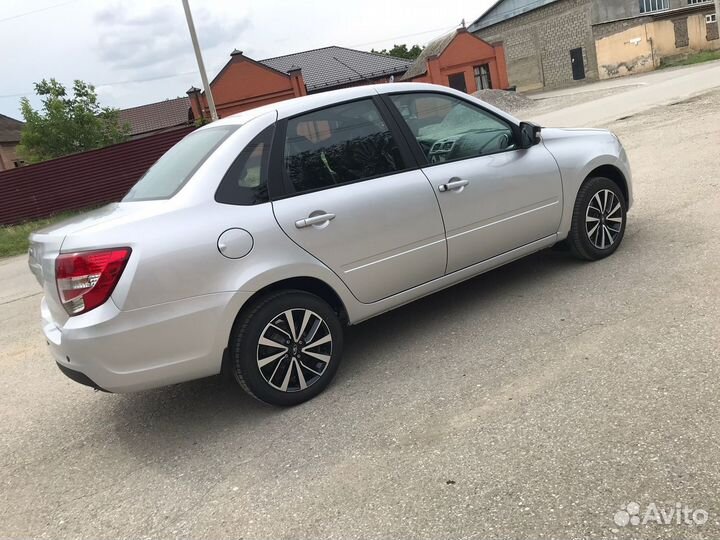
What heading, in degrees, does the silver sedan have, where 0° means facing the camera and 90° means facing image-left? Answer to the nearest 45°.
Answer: approximately 225°

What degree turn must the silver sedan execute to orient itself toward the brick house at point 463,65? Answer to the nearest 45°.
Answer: approximately 45° to its left

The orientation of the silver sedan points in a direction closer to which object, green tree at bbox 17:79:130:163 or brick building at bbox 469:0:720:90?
the brick building

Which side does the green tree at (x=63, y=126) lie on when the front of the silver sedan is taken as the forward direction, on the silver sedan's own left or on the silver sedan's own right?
on the silver sedan's own left

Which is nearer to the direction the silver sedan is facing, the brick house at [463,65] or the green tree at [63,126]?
the brick house

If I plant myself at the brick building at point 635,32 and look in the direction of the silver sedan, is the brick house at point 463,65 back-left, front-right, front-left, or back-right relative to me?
front-right

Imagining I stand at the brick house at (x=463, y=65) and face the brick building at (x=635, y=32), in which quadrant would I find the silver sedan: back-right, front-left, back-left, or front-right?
back-right

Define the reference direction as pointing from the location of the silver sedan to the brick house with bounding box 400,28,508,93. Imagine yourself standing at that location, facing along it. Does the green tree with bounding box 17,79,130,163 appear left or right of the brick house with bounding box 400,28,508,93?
left

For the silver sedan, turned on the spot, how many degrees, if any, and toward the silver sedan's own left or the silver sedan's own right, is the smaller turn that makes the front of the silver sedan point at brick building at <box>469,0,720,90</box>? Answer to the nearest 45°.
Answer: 0° — it already faces it

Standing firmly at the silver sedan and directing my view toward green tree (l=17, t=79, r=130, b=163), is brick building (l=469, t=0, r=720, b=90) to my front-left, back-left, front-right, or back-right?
front-right
